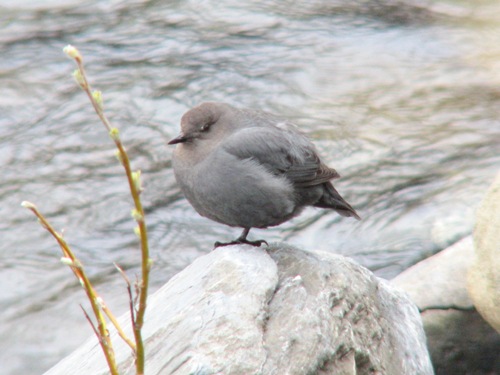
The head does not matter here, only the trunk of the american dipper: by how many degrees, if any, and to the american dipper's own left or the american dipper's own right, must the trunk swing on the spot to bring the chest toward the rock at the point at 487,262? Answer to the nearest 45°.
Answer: approximately 180°

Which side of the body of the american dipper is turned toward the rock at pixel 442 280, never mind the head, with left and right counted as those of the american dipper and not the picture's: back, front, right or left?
back

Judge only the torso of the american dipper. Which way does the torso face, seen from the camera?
to the viewer's left

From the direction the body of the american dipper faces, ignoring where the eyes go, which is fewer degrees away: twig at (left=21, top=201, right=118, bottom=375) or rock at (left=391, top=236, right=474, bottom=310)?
the twig

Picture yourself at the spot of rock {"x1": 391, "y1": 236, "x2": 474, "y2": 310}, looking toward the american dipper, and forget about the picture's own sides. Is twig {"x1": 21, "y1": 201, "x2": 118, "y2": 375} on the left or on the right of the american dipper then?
left

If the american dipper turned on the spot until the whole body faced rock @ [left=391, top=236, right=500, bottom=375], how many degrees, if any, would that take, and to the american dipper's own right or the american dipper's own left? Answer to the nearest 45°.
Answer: approximately 180°
